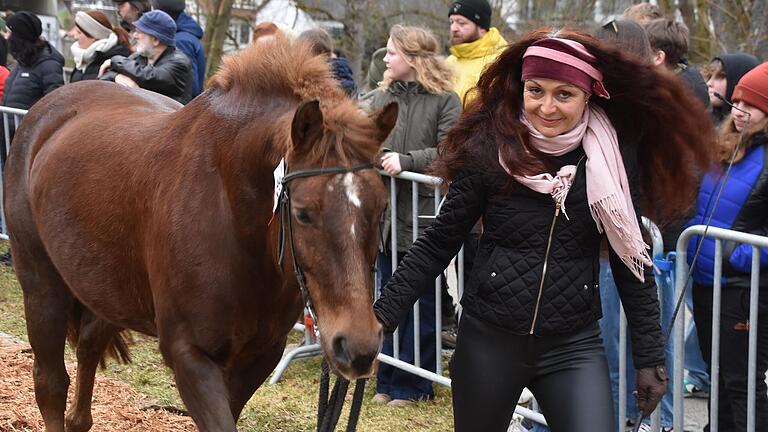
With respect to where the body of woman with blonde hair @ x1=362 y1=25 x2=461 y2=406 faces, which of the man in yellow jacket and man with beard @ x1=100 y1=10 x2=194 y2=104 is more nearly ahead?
the man with beard

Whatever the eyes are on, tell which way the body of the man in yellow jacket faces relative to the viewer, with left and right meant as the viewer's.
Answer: facing the viewer and to the left of the viewer

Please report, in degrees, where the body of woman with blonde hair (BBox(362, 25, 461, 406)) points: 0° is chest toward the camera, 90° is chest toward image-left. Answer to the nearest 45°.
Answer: approximately 45°

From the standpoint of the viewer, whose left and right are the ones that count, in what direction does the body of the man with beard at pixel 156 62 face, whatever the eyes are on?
facing to the left of the viewer

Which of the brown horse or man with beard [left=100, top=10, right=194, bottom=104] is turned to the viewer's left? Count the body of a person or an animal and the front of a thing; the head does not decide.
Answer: the man with beard

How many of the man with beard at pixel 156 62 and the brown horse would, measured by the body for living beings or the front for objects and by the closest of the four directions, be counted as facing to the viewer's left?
1

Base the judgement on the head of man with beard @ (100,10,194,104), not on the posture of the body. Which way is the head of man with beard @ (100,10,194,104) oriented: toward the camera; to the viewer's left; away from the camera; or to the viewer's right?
to the viewer's left

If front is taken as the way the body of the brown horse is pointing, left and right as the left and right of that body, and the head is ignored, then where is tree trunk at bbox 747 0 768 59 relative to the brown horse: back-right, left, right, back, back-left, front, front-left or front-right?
left

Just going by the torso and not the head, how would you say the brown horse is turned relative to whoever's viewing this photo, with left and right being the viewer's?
facing the viewer and to the right of the viewer

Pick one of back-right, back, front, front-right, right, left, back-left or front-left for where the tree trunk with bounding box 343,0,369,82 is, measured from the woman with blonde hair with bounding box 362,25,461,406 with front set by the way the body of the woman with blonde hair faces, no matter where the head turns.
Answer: back-right

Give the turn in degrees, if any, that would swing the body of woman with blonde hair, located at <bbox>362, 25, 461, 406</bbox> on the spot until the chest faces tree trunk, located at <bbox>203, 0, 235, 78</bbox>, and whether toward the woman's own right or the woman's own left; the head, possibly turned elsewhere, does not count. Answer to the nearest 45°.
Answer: approximately 135° to the woman's own right

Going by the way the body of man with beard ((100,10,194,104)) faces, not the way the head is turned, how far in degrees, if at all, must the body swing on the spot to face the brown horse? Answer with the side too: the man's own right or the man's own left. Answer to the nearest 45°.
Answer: approximately 90° to the man's own left

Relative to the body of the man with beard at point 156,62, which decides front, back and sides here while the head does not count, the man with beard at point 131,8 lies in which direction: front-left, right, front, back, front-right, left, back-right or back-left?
right

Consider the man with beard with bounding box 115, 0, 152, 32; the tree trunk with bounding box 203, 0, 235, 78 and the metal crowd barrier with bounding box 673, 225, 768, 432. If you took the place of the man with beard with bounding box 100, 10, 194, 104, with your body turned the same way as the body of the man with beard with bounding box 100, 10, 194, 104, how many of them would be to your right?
2

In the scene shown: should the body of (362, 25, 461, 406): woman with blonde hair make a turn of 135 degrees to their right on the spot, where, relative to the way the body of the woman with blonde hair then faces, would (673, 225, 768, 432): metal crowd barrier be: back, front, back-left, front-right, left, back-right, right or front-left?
back-right

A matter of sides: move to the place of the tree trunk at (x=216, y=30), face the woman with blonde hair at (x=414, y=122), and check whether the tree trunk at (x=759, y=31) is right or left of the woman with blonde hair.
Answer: left

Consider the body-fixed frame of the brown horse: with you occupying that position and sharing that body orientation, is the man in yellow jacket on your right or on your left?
on your left
